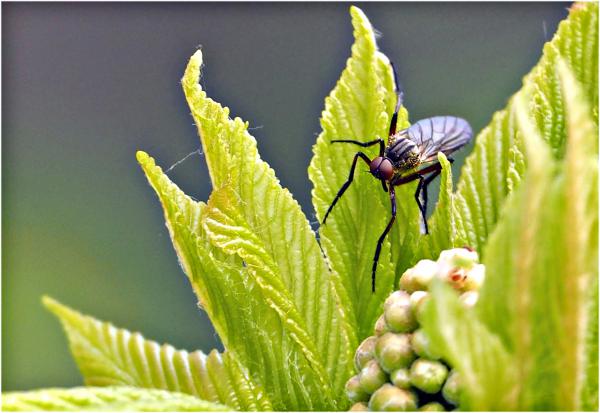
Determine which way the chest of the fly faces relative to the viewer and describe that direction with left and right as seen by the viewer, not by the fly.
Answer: facing the viewer and to the left of the viewer
